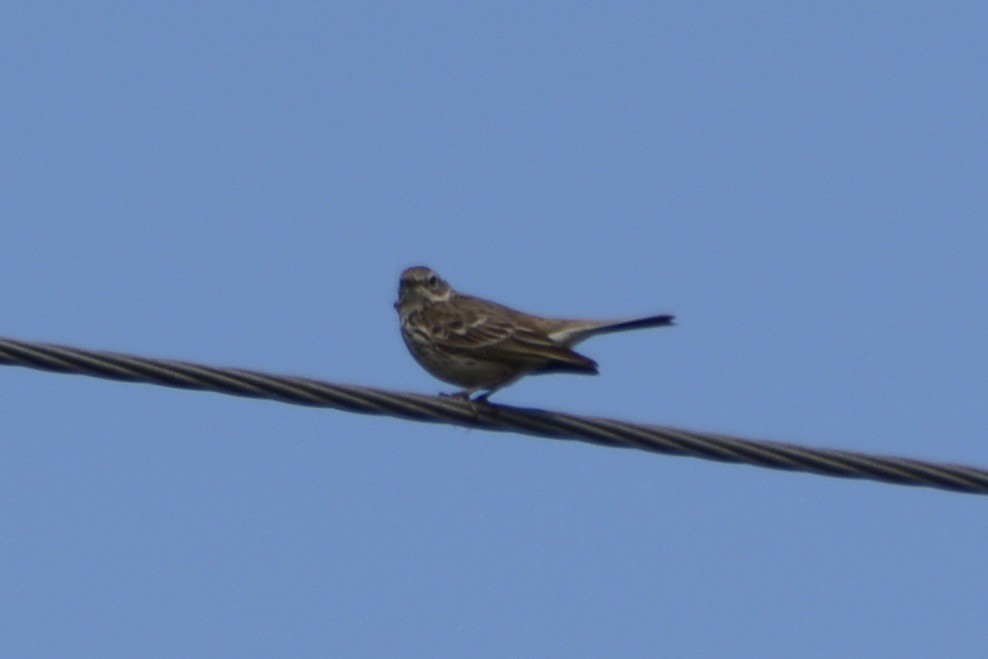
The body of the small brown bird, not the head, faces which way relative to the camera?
to the viewer's left
